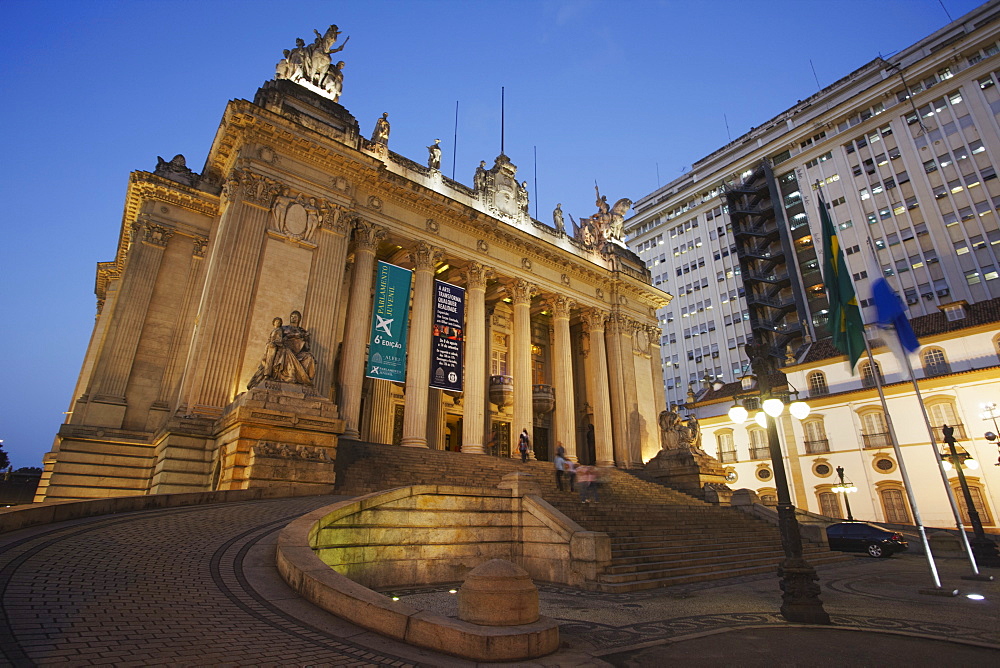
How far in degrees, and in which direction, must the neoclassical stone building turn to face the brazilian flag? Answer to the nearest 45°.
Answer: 0° — it already faces it

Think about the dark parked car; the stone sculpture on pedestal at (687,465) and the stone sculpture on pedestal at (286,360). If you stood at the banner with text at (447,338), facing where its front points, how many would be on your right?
1

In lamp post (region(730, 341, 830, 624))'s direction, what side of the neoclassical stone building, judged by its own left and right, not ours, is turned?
front

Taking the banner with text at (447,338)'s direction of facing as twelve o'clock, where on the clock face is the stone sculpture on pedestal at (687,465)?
The stone sculpture on pedestal is roughly at 10 o'clock from the banner with text.

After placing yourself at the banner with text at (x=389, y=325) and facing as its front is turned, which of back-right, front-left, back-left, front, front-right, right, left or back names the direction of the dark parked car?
front-left

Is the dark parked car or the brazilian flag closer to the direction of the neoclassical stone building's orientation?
the brazilian flag

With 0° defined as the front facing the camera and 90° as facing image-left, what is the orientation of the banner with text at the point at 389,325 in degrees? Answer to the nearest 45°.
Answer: approximately 315°

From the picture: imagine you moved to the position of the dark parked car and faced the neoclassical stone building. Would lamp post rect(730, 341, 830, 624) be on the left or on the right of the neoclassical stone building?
left

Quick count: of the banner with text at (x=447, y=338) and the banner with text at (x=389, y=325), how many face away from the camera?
0

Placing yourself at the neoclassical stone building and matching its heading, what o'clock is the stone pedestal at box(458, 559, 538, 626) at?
The stone pedestal is roughly at 1 o'clock from the neoclassical stone building.

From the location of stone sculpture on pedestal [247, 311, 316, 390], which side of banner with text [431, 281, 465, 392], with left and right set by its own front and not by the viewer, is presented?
right

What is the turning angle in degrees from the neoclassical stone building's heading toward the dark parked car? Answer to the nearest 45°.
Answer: approximately 45° to its left

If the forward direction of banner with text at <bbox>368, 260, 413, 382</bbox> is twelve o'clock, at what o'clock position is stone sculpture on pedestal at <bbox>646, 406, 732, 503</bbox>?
The stone sculpture on pedestal is roughly at 10 o'clock from the banner with text.

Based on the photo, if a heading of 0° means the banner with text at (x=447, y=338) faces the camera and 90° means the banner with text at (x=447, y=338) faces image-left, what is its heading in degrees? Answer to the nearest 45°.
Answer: approximately 315°
